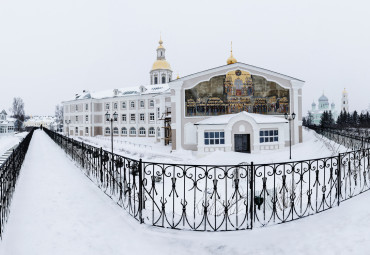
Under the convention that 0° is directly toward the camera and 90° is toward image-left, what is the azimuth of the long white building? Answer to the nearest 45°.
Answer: approximately 0°

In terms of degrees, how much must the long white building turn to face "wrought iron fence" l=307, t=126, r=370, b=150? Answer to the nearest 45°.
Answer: approximately 45° to its left

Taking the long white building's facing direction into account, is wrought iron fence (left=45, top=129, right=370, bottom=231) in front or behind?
in front
